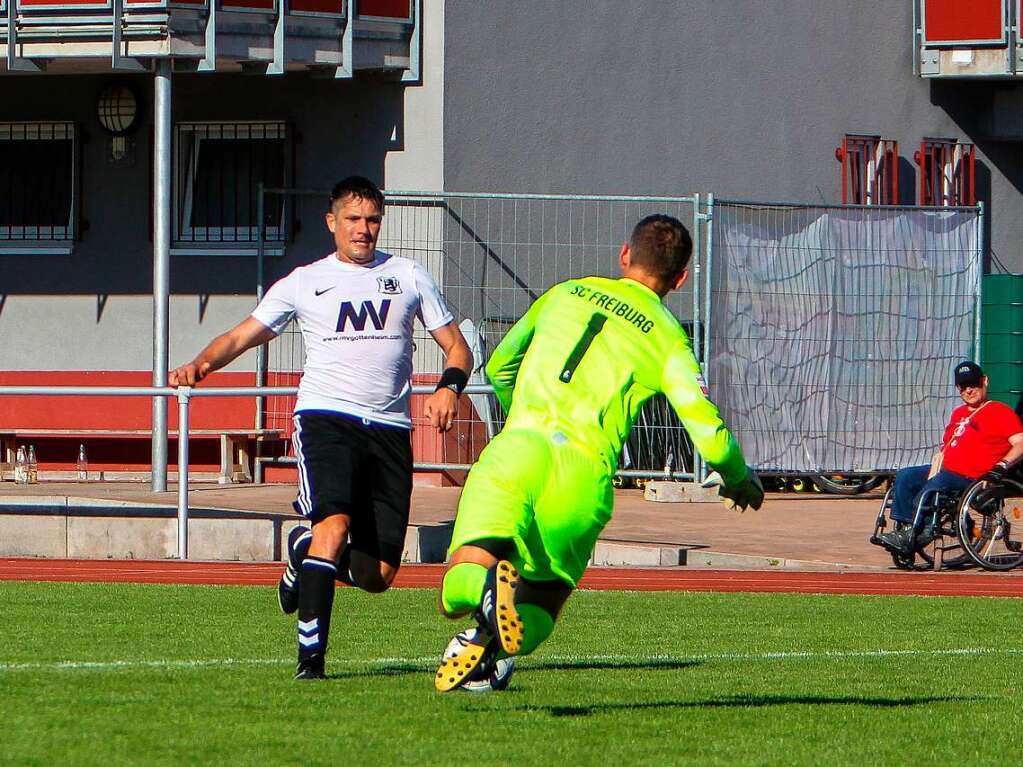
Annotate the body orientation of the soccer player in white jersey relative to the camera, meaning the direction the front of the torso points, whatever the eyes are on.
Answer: toward the camera

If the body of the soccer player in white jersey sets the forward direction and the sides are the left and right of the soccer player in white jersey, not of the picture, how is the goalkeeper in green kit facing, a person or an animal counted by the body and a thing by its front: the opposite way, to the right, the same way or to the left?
the opposite way

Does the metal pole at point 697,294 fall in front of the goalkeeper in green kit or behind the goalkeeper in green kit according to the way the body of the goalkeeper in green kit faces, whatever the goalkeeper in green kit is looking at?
in front

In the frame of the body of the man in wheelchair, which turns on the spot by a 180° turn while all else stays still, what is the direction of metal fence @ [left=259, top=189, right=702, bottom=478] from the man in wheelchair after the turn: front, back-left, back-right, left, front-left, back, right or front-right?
left

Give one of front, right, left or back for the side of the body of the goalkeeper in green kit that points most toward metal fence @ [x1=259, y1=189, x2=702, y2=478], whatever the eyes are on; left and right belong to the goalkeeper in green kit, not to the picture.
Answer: front

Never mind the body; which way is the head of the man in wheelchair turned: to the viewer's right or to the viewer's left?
to the viewer's left

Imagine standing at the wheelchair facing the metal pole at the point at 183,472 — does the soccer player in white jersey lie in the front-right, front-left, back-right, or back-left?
front-left

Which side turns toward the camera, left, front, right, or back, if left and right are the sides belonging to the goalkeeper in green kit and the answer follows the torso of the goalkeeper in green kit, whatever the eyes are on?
back

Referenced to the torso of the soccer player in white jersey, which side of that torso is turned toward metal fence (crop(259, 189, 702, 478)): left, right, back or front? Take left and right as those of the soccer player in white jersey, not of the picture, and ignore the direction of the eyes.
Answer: back

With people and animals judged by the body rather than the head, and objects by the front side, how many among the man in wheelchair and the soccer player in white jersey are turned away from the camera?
0

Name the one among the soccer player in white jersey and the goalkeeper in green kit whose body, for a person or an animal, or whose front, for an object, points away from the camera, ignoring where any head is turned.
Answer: the goalkeeper in green kit

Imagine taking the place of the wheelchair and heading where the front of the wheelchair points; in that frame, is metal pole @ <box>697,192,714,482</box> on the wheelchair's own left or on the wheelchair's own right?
on the wheelchair's own right

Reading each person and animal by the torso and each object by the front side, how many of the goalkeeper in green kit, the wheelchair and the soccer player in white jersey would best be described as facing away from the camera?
1

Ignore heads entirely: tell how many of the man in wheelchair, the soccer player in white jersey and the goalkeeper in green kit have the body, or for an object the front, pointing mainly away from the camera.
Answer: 1
